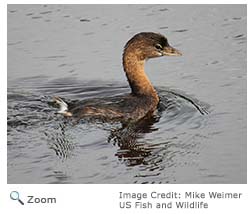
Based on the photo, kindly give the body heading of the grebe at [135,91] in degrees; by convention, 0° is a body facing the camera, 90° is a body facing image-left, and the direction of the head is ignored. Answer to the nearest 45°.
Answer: approximately 270°
